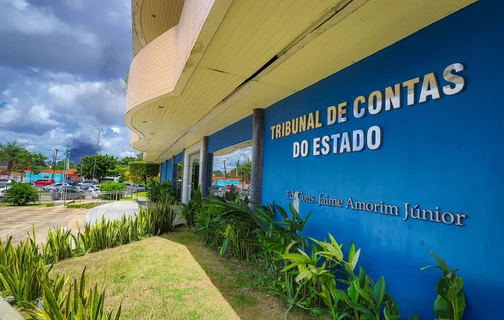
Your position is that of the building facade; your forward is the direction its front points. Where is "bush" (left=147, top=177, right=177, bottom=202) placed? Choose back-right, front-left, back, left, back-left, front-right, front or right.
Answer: right

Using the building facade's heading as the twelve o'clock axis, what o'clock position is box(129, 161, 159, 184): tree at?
The tree is roughly at 3 o'clock from the building facade.

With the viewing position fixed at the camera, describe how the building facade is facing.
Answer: facing the viewer and to the left of the viewer

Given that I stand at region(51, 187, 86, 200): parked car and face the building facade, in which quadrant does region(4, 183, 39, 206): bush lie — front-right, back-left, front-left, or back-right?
front-right

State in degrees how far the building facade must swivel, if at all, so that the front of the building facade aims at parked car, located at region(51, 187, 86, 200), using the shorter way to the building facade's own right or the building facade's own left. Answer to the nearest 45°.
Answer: approximately 90° to the building facade's own right

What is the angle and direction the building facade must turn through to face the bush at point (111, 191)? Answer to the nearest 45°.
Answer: approximately 90° to its right

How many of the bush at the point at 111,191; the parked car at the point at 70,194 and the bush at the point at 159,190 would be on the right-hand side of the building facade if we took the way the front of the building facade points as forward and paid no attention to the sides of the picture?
3

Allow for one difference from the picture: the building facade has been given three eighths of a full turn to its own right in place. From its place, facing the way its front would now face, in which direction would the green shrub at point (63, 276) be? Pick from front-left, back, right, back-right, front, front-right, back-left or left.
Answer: left

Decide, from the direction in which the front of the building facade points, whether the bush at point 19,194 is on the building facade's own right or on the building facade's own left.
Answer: on the building facade's own right
